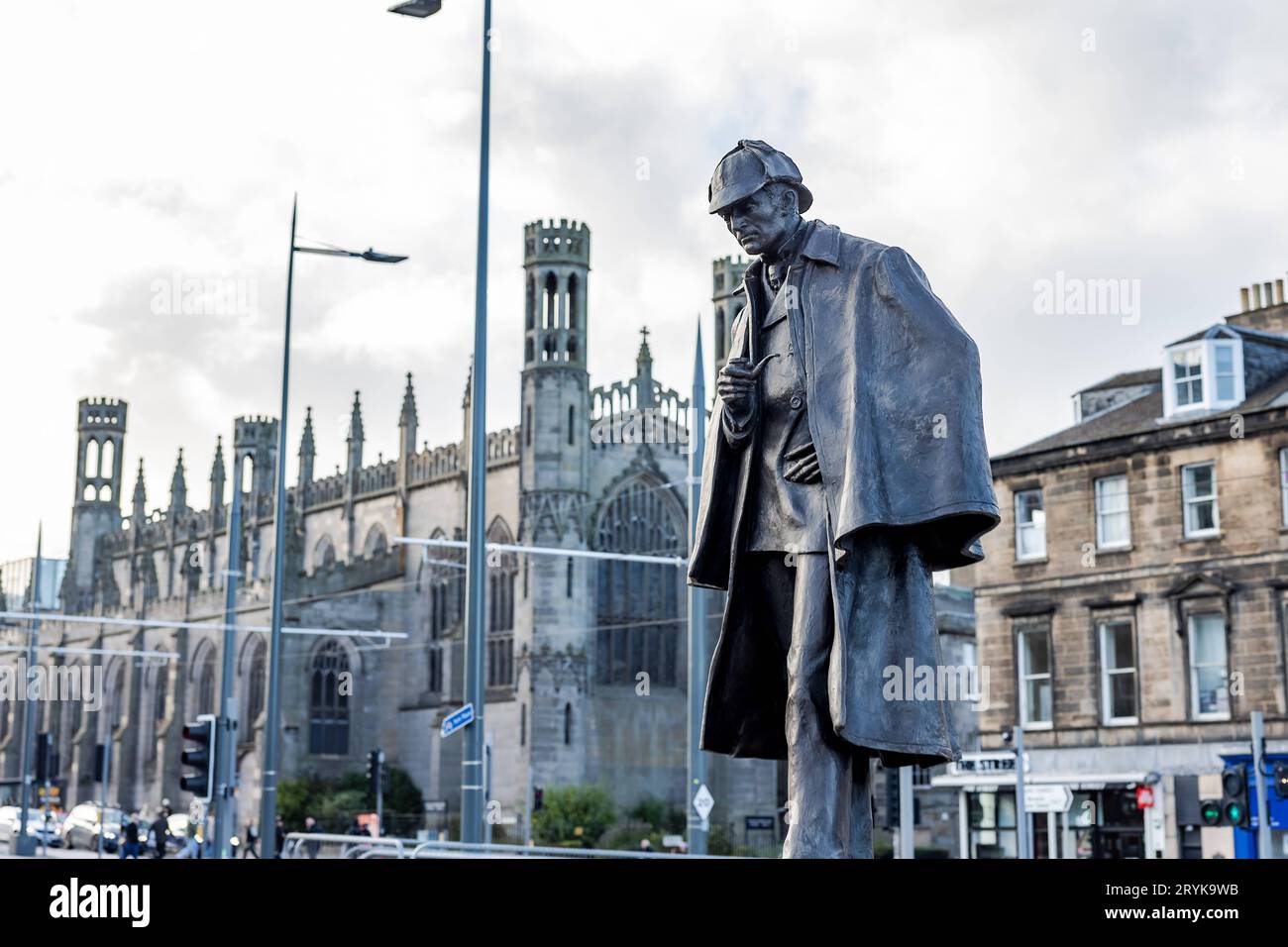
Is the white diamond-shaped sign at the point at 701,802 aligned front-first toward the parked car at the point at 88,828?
no

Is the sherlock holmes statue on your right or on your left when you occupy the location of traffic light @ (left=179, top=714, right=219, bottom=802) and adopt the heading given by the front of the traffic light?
on your left

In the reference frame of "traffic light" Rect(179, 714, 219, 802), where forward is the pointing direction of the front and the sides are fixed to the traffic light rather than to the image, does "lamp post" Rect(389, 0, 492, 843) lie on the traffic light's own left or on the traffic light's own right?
on the traffic light's own left

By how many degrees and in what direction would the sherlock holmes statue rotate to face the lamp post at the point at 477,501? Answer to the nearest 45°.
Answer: approximately 135° to its right

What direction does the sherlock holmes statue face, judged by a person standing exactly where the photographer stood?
facing the viewer and to the left of the viewer

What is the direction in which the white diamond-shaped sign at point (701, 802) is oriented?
toward the camera

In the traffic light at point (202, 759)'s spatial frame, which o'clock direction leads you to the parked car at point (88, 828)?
The parked car is roughly at 3 o'clock from the traffic light.

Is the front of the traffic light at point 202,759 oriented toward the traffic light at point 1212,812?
no

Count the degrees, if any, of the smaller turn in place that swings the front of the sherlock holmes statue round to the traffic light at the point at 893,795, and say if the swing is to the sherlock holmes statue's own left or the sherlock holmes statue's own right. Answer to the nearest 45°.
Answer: approximately 135° to the sherlock holmes statue's own right
